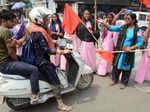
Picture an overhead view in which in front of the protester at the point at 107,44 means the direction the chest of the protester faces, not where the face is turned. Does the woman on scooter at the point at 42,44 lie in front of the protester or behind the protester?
in front

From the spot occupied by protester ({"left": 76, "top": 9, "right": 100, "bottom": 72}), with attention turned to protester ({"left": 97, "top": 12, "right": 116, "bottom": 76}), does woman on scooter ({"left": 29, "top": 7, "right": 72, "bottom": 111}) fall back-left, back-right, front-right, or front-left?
back-right
